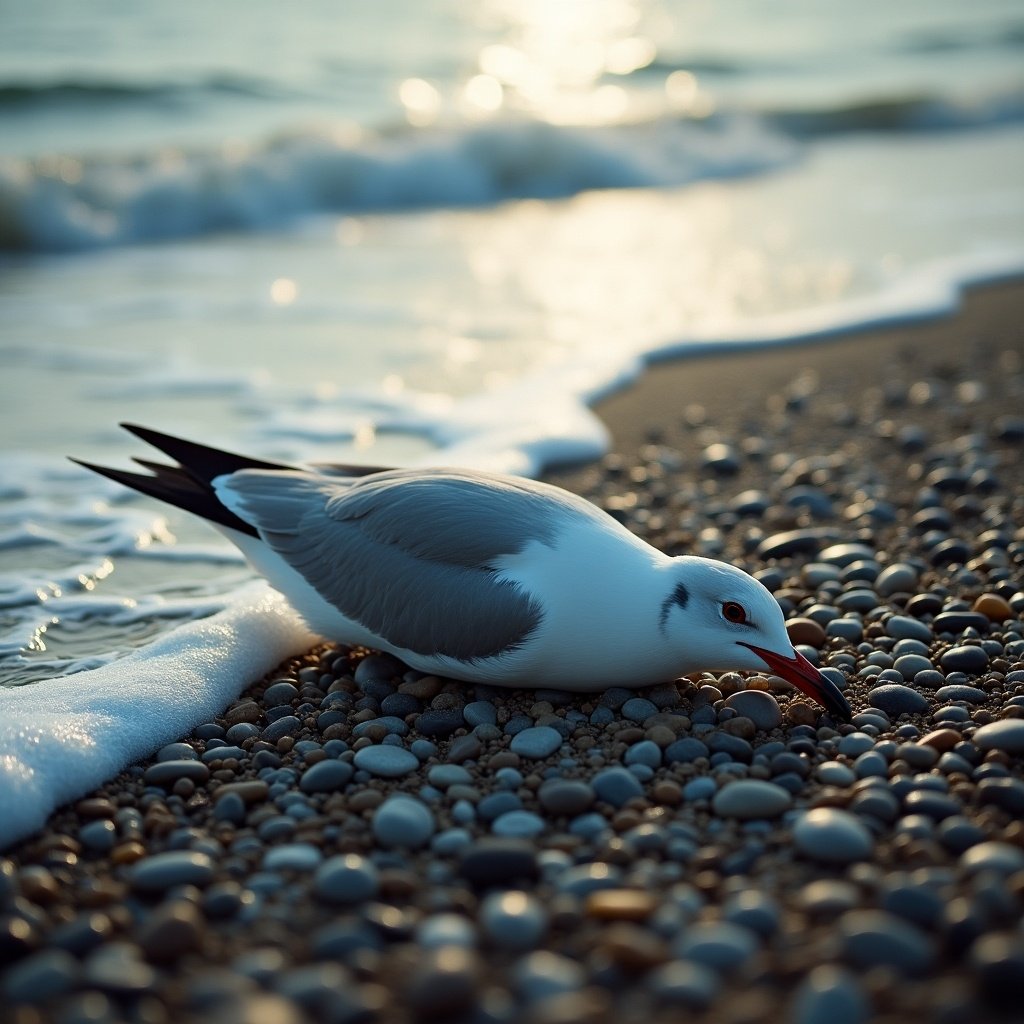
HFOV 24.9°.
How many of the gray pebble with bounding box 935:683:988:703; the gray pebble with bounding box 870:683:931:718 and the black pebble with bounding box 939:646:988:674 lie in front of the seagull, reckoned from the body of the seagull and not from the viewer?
3

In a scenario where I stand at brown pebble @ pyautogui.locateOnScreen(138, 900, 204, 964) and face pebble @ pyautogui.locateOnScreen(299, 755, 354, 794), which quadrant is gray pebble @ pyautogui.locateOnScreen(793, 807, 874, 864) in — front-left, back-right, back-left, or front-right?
front-right

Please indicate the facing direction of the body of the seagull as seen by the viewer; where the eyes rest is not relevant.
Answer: to the viewer's right

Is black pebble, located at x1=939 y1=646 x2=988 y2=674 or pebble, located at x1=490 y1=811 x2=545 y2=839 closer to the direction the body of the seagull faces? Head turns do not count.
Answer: the black pebble

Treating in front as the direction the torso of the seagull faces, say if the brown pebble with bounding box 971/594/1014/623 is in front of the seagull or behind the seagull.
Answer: in front

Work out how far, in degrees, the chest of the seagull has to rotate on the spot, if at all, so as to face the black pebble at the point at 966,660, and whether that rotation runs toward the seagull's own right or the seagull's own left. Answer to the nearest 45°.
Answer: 0° — it already faces it

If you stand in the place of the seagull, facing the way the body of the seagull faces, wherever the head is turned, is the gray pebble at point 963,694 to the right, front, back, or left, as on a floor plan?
front

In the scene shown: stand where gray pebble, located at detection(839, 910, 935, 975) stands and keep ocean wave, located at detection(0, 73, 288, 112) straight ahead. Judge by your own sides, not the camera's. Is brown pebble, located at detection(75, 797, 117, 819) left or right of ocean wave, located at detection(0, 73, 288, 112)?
left

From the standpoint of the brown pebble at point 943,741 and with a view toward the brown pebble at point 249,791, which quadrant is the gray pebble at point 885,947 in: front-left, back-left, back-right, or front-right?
front-left

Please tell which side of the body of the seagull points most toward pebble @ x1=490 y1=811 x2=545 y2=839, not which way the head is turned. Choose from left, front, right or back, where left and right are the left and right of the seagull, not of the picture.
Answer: right

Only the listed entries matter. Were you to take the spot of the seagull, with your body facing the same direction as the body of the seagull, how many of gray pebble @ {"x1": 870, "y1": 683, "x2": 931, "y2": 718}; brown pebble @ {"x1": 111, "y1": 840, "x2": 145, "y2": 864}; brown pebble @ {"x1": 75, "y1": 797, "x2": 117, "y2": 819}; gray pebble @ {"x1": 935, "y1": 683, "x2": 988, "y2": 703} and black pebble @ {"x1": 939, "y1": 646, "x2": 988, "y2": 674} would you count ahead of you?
3

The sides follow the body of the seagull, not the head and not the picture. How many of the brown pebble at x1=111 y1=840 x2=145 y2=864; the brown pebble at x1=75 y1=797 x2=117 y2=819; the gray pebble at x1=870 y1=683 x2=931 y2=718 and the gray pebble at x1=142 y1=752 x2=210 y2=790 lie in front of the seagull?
1
